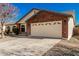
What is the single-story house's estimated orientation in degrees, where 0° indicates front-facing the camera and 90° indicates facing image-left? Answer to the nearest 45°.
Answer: approximately 45°

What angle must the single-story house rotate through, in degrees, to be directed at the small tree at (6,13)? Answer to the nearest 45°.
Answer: approximately 45° to its right
